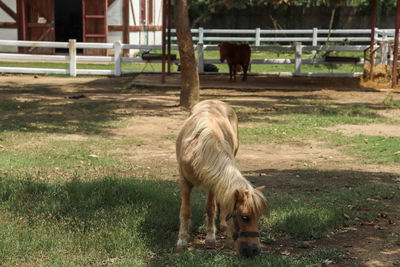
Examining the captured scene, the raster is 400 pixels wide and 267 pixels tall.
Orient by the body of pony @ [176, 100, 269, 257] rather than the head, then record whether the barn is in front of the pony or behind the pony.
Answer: behind

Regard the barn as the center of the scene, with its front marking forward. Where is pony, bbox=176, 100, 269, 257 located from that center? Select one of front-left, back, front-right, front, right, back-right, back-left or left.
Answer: front

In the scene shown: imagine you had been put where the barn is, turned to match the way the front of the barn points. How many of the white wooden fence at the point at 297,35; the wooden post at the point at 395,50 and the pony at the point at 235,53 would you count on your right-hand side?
0

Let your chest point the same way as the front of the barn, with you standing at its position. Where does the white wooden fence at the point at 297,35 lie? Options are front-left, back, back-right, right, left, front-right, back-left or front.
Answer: left

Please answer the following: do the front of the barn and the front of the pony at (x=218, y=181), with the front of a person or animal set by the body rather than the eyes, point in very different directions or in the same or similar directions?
same or similar directions

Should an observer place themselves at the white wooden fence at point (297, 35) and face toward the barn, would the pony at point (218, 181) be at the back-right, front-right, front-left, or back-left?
front-left

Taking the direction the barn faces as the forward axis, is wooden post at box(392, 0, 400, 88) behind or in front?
in front

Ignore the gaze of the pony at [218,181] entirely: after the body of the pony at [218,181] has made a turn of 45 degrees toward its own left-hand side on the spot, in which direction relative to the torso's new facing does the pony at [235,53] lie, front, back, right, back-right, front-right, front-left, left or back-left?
back-left

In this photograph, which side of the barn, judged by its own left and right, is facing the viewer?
front

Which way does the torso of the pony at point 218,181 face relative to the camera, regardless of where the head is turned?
toward the camera

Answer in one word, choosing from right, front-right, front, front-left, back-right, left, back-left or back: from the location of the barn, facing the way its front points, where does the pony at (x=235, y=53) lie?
front-left

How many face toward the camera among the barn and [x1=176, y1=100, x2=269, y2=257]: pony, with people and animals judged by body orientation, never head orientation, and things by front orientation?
2
